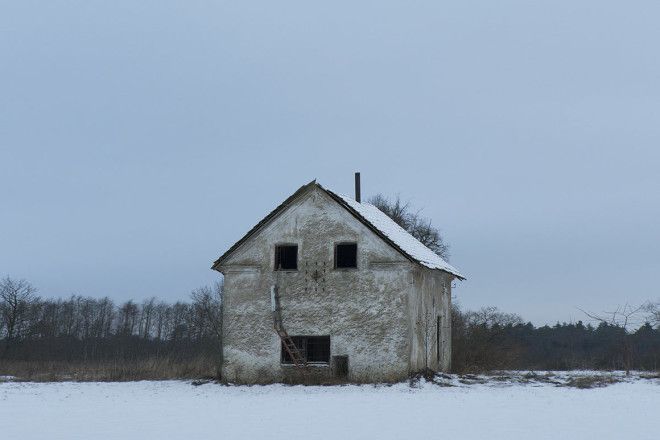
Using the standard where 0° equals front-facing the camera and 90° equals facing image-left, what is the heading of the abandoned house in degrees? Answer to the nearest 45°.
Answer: approximately 0°
